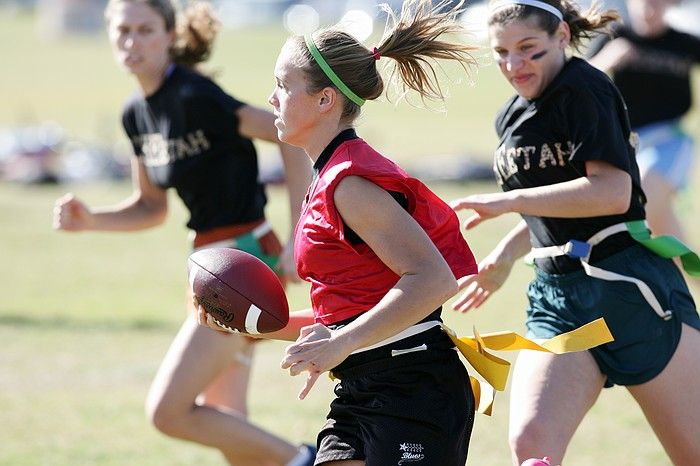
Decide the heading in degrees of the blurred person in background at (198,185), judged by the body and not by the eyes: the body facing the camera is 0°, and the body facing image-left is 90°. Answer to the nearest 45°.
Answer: approximately 45°

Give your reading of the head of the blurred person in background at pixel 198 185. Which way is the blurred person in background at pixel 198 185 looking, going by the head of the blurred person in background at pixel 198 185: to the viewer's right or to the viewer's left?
to the viewer's left

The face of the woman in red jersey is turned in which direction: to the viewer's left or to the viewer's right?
to the viewer's left

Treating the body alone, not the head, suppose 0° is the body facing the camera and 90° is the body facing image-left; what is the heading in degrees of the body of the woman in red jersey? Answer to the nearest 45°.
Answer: approximately 90°

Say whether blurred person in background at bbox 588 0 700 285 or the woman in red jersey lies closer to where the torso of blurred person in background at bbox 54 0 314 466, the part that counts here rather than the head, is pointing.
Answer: the woman in red jersey

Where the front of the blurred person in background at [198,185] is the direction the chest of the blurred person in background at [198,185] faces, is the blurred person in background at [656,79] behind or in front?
behind

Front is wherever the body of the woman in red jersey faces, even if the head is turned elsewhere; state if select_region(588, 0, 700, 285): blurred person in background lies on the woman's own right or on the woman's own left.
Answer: on the woman's own right

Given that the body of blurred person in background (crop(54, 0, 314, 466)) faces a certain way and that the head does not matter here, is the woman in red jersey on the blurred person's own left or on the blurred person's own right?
on the blurred person's own left
